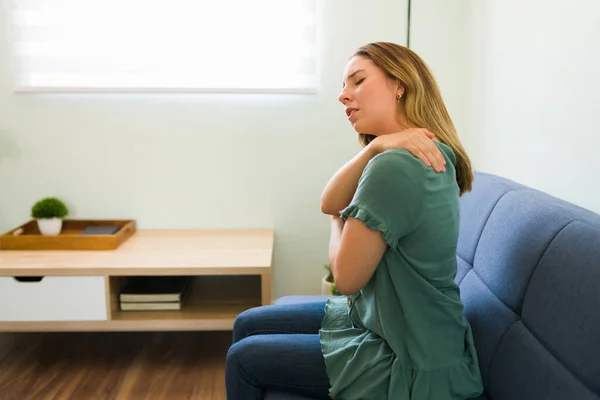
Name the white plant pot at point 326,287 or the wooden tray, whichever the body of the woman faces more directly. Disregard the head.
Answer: the wooden tray

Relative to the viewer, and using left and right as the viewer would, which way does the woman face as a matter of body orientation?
facing to the left of the viewer

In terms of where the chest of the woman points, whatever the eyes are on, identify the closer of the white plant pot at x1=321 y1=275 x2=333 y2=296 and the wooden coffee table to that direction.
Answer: the wooden coffee table

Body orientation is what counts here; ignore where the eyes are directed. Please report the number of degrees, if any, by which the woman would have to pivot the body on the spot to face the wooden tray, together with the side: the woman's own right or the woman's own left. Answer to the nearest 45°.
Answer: approximately 45° to the woman's own right

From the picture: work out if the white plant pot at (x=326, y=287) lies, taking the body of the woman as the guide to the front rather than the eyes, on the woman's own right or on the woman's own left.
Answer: on the woman's own right

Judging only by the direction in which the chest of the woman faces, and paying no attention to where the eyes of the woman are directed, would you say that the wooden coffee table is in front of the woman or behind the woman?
in front

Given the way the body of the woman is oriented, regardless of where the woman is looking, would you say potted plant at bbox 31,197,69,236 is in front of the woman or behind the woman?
in front
